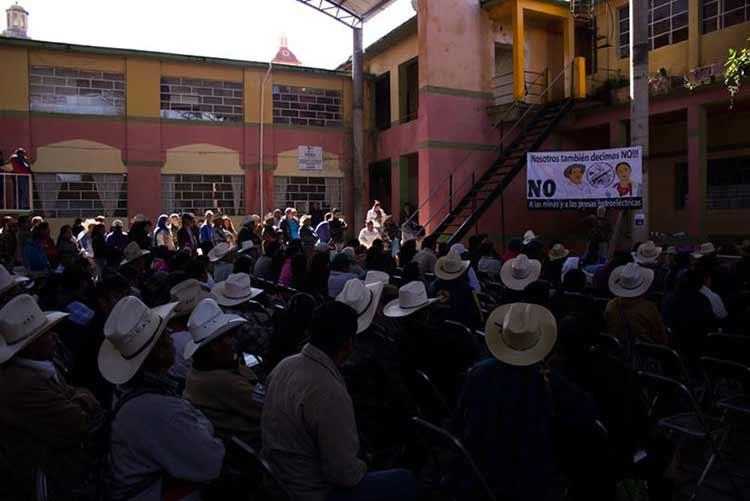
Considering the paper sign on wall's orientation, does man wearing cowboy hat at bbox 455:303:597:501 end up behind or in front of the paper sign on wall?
in front

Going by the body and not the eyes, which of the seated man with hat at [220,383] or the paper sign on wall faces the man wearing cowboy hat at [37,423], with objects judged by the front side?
the paper sign on wall

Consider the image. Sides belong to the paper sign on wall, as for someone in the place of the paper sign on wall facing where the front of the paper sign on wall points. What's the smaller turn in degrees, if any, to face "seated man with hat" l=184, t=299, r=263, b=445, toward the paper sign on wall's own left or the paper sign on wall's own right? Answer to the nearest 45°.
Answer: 0° — it already faces them

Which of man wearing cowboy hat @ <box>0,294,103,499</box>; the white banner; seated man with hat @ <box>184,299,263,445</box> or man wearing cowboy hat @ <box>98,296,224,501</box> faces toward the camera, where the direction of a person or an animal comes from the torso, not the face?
the white banner

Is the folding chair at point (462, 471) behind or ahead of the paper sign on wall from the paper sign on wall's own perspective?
ahead

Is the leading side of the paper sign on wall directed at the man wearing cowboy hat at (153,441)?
yes

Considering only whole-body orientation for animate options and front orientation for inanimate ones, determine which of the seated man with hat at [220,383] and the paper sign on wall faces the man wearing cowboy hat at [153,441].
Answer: the paper sign on wall

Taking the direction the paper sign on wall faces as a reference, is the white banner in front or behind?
in front
